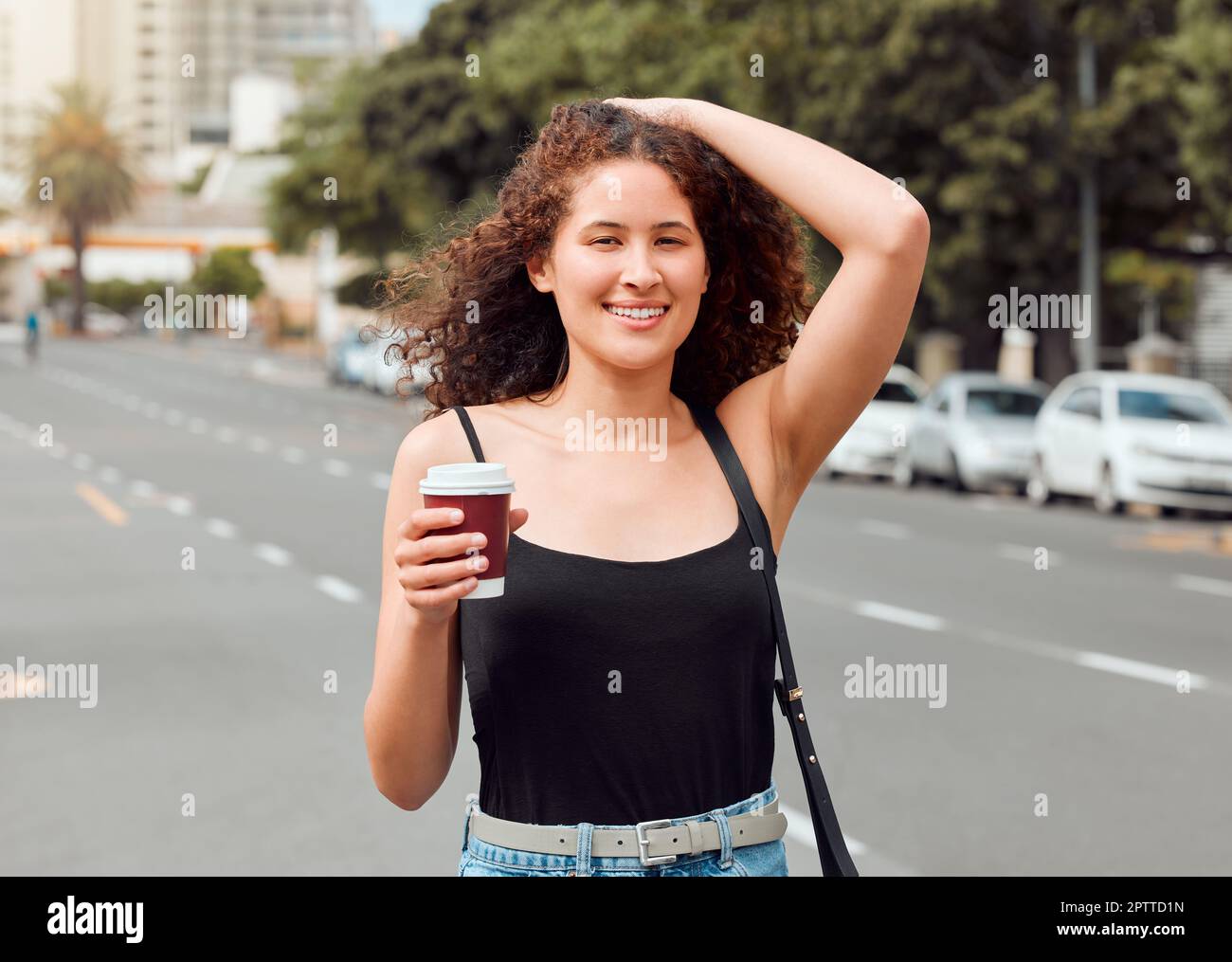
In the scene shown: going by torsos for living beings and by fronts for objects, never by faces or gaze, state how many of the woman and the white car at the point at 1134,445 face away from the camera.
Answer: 0

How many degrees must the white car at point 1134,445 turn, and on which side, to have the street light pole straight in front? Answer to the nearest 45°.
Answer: approximately 135° to its left

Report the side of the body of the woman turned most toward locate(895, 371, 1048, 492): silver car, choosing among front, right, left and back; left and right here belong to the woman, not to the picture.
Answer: back

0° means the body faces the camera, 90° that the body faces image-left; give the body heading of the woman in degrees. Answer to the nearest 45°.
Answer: approximately 0°

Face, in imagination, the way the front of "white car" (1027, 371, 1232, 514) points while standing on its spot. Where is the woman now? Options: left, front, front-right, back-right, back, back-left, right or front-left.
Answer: front-right

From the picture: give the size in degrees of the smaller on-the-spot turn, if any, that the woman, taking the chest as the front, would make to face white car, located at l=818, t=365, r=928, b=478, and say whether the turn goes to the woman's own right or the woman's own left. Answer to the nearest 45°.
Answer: approximately 180°

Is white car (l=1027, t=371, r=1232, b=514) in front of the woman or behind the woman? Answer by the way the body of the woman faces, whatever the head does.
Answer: behind

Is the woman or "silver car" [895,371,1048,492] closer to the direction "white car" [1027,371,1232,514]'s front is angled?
the woman
